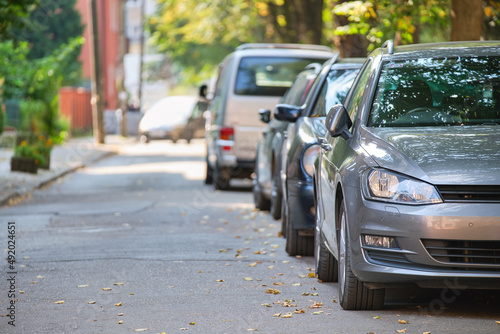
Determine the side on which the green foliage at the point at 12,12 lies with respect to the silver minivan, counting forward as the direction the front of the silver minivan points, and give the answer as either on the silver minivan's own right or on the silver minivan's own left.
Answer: on the silver minivan's own left

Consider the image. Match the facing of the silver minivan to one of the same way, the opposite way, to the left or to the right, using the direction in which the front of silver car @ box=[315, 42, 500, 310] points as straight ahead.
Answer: the opposite way

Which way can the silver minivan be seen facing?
away from the camera

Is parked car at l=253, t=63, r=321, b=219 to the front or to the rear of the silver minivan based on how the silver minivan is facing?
to the rear

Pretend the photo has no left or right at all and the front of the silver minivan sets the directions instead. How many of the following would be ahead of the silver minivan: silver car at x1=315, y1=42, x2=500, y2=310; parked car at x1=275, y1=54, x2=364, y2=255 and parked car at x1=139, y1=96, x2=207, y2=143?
1

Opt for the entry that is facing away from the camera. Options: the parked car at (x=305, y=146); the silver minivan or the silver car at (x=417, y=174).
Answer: the silver minivan

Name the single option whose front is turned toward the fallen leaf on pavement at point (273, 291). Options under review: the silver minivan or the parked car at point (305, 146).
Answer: the parked car

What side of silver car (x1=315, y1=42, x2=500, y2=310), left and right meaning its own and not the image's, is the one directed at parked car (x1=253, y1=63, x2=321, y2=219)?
back

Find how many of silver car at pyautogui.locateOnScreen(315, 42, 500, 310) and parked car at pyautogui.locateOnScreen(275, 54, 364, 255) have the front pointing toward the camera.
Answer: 2

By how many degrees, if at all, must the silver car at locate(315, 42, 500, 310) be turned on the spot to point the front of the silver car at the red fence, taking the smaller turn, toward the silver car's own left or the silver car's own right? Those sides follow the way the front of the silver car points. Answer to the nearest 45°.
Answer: approximately 135° to the silver car's own right

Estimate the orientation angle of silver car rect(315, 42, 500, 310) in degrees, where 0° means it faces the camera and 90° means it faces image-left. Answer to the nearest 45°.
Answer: approximately 0°
